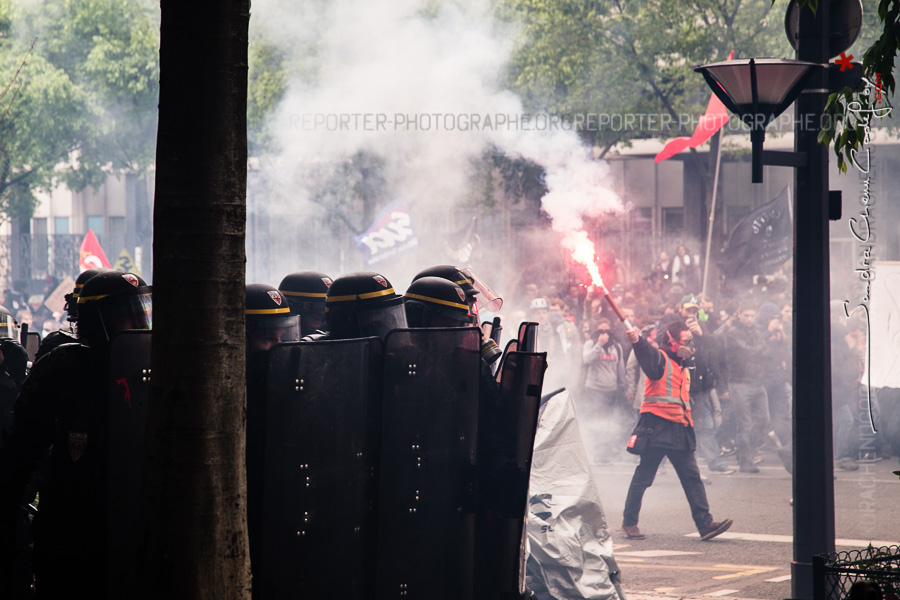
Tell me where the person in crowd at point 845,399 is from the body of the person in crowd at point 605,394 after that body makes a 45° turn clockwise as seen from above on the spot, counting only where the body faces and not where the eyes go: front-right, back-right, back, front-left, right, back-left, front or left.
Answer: back-left

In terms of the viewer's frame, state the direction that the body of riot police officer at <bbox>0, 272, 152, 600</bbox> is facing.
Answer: to the viewer's right

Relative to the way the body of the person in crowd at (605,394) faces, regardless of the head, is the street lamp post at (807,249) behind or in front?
in front

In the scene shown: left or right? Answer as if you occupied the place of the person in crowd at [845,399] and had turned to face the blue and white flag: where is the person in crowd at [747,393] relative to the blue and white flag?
left

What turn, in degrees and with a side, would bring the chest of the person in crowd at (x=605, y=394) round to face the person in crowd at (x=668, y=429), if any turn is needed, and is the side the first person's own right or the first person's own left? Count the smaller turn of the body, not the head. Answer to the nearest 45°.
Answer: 0° — they already face them

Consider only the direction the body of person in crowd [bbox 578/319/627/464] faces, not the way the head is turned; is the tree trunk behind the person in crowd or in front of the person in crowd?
in front

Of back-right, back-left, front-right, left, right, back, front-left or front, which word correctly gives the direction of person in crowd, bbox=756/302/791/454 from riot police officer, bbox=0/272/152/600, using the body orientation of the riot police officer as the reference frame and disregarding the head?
front-left

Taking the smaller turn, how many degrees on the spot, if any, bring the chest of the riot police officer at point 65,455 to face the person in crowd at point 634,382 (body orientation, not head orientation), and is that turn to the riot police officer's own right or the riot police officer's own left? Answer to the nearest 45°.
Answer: approximately 45° to the riot police officer's own left

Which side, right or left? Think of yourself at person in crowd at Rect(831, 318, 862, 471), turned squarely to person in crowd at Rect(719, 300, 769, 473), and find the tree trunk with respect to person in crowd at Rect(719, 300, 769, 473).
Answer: left

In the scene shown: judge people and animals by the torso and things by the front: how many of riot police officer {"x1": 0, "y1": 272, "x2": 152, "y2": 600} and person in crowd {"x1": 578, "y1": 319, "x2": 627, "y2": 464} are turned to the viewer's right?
1

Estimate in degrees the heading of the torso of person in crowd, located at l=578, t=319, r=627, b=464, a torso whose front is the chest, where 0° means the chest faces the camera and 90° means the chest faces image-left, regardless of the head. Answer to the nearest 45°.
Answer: approximately 0°

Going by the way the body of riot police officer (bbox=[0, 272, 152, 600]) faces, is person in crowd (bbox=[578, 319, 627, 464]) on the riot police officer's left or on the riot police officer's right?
on the riot police officer's left
